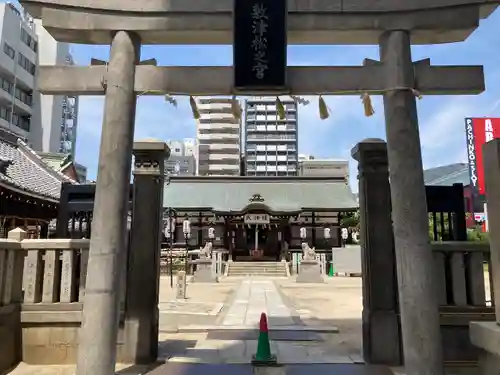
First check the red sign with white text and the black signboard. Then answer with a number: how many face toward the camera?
2

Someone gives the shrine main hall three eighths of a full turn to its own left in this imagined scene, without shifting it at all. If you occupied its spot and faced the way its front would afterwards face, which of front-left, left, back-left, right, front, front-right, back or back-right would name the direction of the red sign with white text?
front-right

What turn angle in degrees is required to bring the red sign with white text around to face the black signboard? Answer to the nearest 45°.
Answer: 0° — it already faces it

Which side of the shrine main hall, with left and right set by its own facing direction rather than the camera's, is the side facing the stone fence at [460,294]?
front

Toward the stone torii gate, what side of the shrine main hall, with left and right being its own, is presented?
front

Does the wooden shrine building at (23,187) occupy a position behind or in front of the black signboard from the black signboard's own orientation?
behind

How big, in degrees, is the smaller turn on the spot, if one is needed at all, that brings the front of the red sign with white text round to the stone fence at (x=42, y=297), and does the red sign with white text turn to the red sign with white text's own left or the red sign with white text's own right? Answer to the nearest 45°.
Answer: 0° — it already faces it

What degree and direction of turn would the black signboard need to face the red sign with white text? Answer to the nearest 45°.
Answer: approximately 135° to its left

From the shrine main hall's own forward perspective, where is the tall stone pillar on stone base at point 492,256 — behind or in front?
in front
